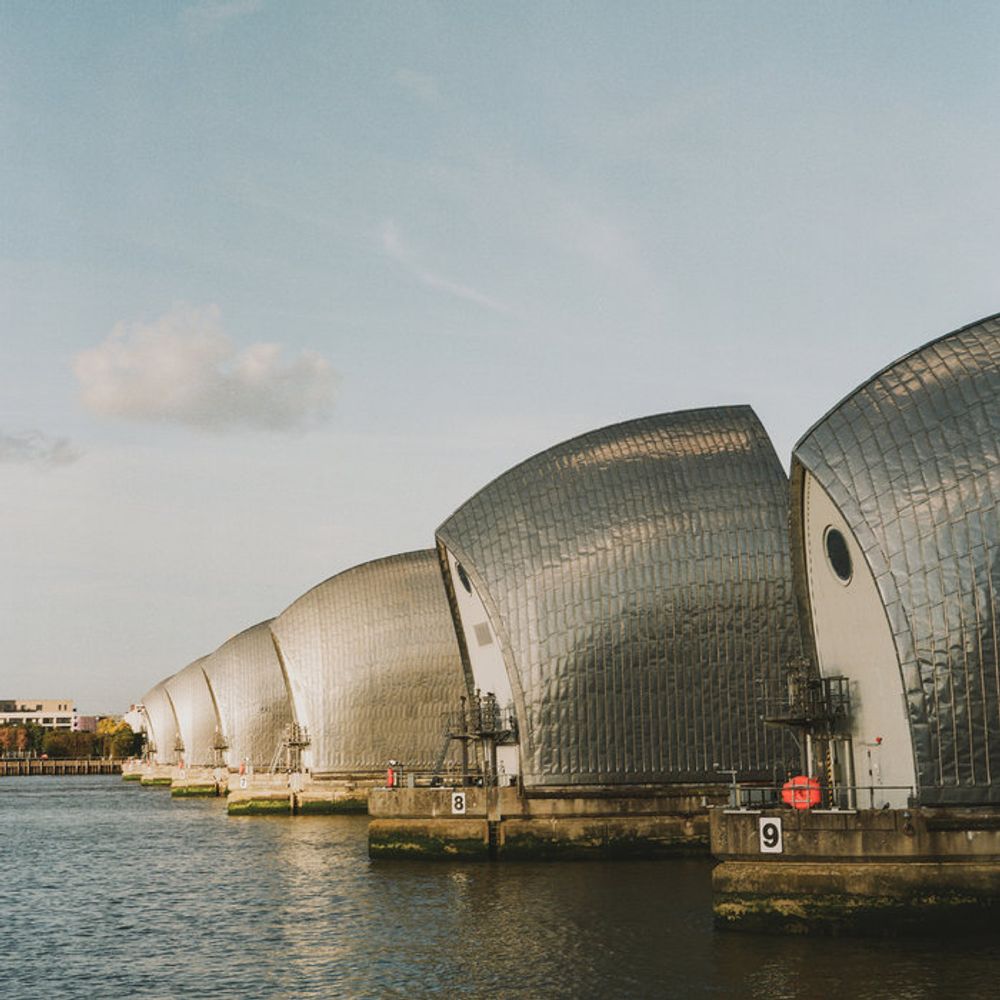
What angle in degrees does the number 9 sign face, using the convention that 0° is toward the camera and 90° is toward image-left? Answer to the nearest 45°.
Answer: approximately 0°

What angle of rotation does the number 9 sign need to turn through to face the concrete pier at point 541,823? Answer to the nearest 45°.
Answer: approximately 135° to its right
